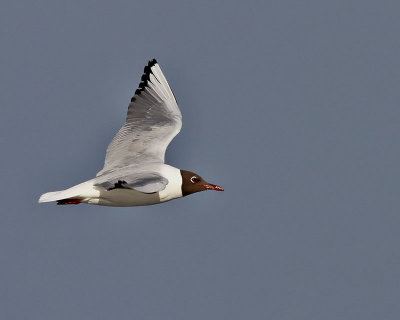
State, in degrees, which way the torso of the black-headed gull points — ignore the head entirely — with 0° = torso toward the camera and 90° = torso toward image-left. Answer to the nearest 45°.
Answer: approximately 270°
